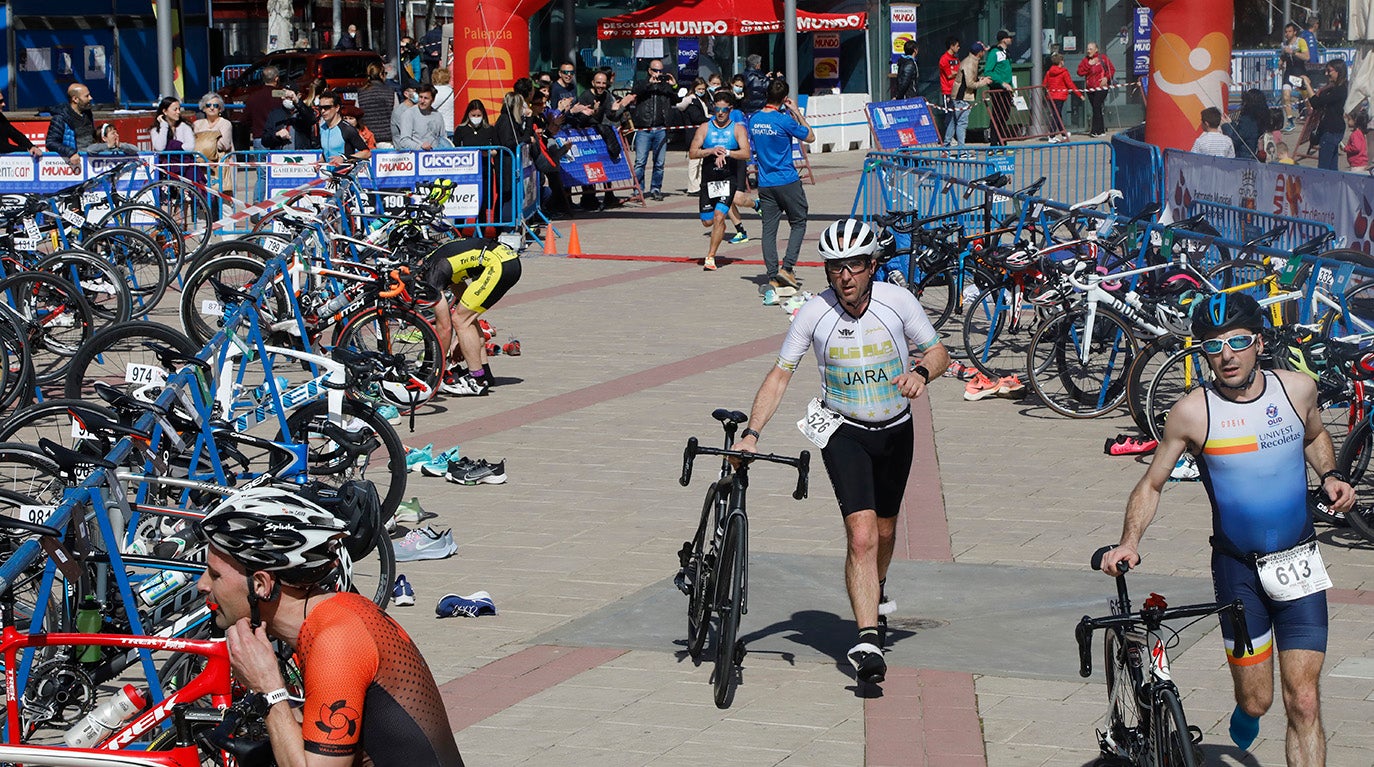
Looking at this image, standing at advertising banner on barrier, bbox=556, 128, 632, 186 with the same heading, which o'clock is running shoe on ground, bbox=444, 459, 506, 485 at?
The running shoe on ground is roughly at 12 o'clock from the advertising banner on barrier.

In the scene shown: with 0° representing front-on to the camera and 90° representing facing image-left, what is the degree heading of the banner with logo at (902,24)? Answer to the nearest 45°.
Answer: approximately 0°

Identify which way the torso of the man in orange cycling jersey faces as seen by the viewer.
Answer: to the viewer's left

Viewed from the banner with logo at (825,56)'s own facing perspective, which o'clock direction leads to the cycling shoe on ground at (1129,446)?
The cycling shoe on ground is roughly at 12 o'clock from the banner with logo.

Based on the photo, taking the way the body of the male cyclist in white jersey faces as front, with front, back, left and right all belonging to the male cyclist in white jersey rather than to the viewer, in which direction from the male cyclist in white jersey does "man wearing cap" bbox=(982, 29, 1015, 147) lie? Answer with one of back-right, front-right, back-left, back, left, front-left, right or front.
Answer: back

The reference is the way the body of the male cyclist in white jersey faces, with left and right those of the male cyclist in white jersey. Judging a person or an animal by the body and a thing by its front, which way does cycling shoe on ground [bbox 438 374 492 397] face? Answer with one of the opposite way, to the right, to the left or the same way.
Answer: to the right

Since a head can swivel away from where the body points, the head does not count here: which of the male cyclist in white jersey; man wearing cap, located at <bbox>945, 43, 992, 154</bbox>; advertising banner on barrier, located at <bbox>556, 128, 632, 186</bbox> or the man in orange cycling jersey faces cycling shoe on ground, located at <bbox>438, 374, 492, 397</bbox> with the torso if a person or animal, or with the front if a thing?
the advertising banner on barrier
